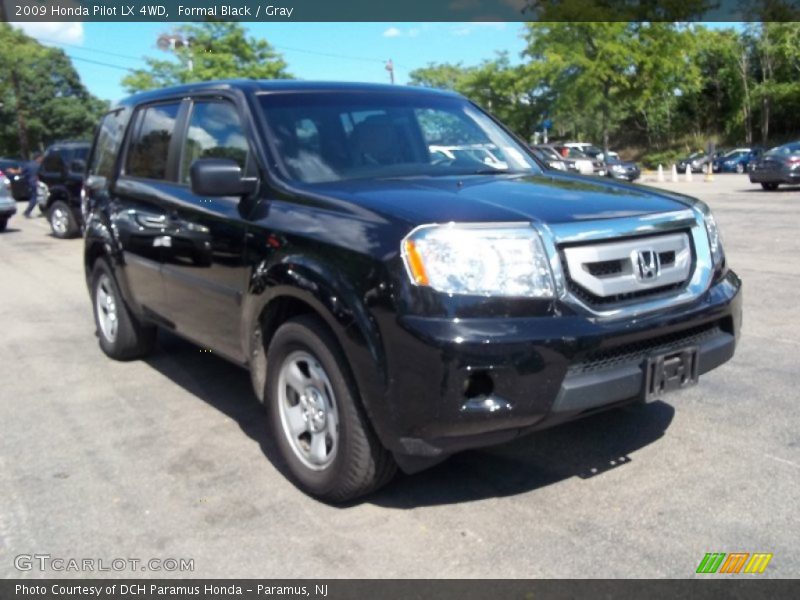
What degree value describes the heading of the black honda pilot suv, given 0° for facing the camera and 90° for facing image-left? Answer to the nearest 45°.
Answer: approximately 315°

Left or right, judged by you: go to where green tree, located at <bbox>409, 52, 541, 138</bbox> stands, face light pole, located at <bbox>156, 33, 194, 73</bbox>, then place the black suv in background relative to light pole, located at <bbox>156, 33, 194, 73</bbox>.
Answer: left

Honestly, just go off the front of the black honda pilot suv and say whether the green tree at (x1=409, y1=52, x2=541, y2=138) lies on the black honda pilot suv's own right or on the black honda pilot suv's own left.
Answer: on the black honda pilot suv's own left

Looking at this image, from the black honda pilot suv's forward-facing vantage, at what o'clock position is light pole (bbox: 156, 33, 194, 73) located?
The light pole is roughly at 7 o'clock from the black honda pilot suv.

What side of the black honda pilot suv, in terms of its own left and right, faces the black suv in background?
back

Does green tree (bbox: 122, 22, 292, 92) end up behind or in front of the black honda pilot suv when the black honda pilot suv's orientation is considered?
behind

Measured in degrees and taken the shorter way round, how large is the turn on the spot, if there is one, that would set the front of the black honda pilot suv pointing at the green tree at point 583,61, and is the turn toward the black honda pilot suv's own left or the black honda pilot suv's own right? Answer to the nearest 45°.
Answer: approximately 135° to the black honda pilot suv's own left
